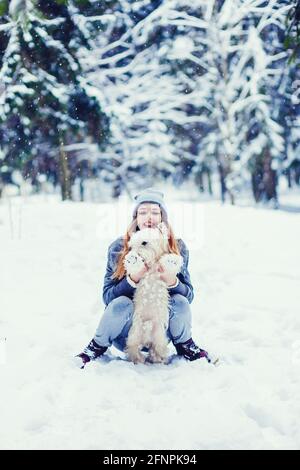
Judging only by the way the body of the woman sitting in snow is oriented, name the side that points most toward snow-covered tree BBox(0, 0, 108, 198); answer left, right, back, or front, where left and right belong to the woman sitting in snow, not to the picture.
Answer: back

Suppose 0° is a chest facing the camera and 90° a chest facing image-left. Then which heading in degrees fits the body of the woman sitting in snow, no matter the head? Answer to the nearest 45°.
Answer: approximately 0°
